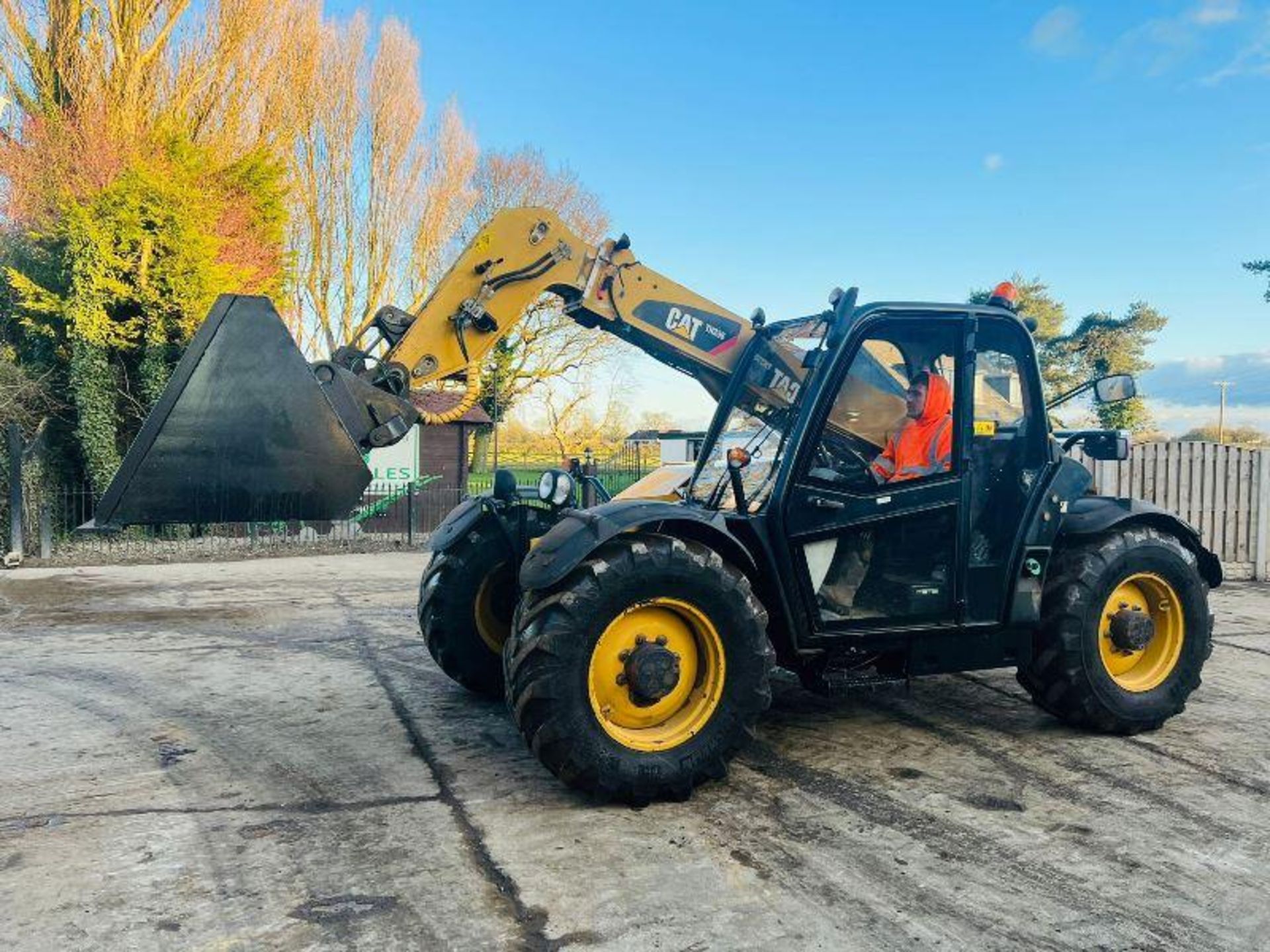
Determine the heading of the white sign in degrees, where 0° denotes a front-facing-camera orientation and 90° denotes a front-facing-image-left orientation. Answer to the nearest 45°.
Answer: approximately 0°

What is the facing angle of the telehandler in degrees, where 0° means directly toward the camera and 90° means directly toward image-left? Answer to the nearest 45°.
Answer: approximately 45°

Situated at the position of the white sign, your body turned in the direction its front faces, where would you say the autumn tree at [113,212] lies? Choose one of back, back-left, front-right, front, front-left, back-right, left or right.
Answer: front-right

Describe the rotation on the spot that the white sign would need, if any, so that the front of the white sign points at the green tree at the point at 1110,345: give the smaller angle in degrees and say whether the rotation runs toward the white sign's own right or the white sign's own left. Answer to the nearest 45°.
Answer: approximately 90° to the white sign's own left

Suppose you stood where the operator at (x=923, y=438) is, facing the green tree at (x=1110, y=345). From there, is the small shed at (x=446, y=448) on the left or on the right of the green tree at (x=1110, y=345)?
left

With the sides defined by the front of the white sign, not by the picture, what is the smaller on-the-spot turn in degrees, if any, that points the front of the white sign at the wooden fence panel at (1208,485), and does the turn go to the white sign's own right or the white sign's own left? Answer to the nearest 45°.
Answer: approximately 45° to the white sign's own left

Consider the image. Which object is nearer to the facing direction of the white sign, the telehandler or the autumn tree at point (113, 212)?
the telehandler

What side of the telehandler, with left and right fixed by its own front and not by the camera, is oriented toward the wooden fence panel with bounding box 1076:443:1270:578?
back

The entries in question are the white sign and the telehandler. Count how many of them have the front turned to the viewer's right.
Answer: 0

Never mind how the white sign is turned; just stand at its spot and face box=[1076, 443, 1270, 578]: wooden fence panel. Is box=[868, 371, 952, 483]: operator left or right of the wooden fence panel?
right
